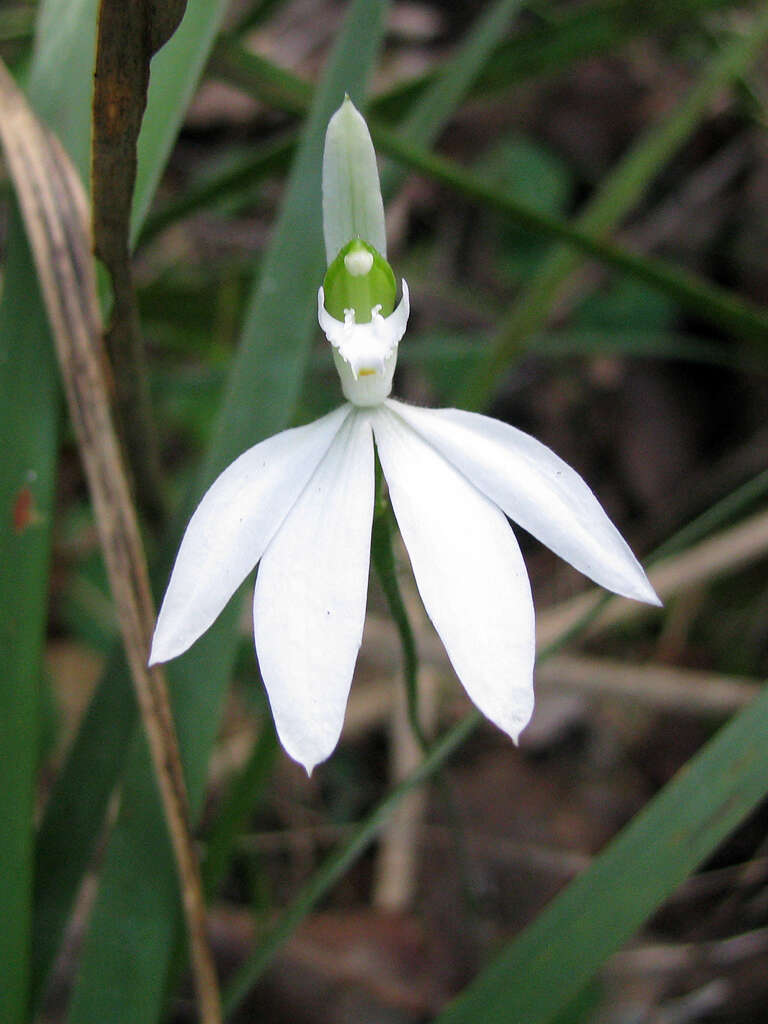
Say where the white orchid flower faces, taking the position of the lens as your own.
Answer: facing the viewer
